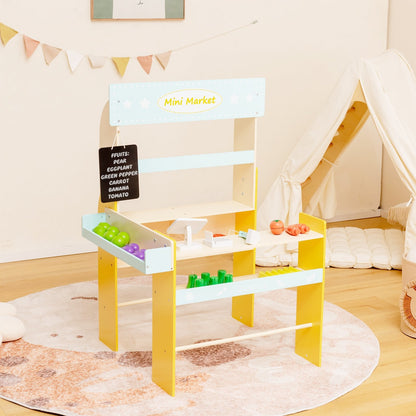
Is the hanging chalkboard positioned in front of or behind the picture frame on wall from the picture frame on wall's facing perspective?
in front

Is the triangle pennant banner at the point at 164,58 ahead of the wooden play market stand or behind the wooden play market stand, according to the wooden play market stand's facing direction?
behind

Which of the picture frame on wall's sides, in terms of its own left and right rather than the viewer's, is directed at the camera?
front

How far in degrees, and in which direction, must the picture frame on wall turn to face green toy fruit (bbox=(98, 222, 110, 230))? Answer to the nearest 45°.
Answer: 0° — it already faces it

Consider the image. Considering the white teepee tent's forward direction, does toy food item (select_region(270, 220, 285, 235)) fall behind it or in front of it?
in front

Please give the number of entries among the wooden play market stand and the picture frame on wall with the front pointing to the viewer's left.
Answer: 0

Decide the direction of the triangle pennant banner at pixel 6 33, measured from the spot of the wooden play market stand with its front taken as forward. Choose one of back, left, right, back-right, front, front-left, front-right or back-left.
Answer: back

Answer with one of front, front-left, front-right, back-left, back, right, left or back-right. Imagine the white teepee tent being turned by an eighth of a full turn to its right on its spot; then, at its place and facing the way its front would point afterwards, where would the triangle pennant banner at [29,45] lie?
front

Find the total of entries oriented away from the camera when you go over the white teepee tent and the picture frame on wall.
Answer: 0

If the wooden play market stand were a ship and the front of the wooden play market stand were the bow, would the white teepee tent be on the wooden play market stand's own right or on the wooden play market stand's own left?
on the wooden play market stand's own left

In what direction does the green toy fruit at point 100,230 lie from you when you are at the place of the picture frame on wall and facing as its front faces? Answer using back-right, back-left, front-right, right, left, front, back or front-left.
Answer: front

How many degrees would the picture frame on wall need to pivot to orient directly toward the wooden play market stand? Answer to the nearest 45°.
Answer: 0° — it already faces it

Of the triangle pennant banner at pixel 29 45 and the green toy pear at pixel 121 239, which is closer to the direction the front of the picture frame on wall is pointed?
the green toy pear

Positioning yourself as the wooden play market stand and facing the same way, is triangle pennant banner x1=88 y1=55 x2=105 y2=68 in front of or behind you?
behind

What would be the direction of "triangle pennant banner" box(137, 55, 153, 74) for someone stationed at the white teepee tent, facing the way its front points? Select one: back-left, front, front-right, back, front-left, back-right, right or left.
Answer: front-right

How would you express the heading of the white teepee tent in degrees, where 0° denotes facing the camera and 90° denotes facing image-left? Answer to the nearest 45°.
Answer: approximately 45°
